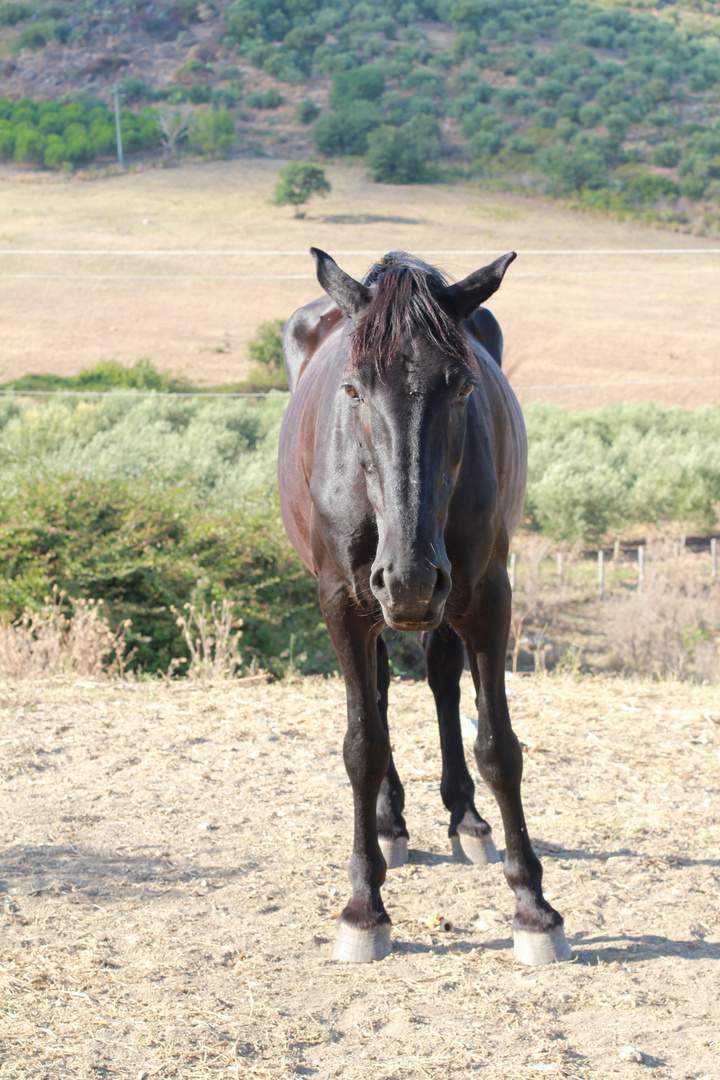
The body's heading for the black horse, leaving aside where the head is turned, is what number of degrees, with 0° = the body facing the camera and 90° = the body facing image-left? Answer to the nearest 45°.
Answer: approximately 0°

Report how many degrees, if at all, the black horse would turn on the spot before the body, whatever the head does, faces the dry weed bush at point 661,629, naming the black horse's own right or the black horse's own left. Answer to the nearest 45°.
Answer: approximately 180°

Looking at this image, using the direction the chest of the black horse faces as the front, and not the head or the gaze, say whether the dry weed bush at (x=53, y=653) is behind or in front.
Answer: behind
